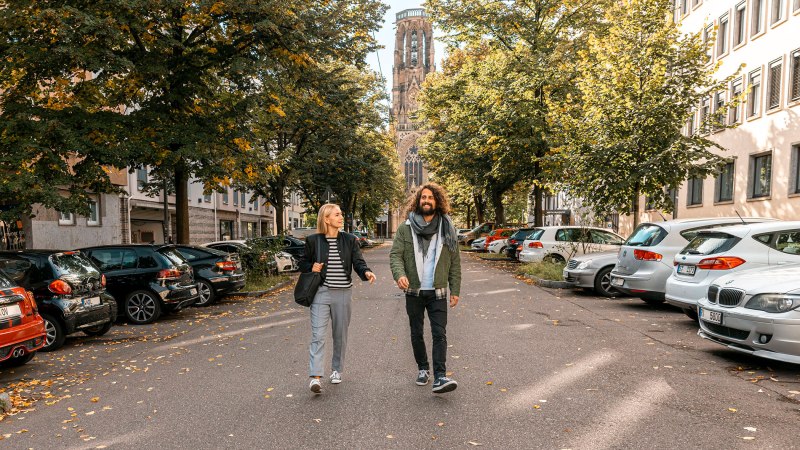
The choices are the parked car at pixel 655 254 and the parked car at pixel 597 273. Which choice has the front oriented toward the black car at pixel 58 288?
the parked car at pixel 597 273

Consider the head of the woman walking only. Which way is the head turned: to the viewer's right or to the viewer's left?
to the viewer's right

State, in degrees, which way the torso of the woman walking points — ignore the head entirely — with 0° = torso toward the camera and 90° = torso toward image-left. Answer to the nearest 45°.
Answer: approximately 0°

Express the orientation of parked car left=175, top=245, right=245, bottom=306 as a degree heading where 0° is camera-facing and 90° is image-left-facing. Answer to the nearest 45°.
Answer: approximately 135°

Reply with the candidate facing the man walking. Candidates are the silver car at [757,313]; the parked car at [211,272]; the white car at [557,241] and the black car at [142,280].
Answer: the silver car

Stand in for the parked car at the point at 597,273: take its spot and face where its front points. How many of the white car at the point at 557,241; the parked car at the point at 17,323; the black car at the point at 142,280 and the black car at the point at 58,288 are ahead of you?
3

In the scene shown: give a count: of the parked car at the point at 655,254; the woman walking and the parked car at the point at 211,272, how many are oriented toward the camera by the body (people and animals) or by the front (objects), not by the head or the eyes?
1

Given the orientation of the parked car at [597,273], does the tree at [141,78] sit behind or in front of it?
in front

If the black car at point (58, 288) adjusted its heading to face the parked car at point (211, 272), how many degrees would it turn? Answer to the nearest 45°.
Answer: approximately 90° to its right

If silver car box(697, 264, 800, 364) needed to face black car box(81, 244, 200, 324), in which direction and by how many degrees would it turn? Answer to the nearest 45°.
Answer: approximately 45° to its right

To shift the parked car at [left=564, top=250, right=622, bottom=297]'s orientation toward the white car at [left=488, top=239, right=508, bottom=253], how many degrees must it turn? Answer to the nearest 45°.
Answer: approximately 135° to its right
